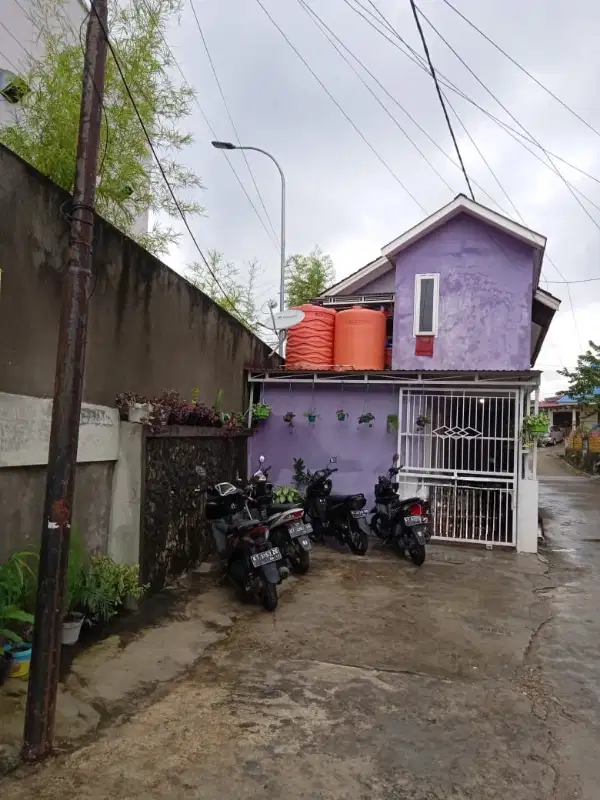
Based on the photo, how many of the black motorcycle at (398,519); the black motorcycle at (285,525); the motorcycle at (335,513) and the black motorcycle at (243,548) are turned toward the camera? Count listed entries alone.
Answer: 0

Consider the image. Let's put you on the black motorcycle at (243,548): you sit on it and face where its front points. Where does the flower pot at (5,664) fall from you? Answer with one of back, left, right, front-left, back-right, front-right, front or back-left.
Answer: left

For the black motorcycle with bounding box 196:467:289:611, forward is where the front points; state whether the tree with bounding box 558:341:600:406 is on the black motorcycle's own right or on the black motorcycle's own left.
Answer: on the black motorcycle's own right

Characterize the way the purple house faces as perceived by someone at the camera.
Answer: facing the viewer

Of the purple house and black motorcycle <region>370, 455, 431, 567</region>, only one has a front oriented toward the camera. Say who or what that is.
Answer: the purple house

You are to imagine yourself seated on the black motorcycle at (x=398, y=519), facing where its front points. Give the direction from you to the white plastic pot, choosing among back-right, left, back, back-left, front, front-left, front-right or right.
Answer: left

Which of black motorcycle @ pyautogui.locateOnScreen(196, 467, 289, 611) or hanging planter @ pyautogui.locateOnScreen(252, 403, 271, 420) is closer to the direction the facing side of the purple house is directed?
the black motorcycle

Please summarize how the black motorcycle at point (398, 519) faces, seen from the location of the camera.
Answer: facing away from the viewer and to the left of the viewer

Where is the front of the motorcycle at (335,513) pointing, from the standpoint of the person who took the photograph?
facing away from the viewer and to the left of the viewer

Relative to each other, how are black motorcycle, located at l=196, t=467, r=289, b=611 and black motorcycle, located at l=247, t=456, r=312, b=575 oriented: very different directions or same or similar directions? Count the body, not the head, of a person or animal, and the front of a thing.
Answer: same or similar directions

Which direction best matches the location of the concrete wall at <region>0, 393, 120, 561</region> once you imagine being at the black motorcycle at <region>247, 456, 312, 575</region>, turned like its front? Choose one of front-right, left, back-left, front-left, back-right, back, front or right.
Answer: left

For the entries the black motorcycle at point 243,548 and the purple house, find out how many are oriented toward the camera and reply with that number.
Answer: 1

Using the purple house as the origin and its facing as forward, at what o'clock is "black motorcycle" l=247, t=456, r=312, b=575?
The black motorcycle is roughly at 1 o'clock from the purple house.

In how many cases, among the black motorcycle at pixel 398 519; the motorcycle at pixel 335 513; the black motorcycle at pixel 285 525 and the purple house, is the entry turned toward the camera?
1

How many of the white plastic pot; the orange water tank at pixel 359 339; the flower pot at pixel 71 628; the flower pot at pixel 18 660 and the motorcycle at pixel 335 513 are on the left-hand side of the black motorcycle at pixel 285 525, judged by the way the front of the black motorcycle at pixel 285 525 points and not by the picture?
3

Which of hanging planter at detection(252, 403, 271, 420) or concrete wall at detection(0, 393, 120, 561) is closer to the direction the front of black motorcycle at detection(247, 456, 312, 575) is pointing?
the hanging planter

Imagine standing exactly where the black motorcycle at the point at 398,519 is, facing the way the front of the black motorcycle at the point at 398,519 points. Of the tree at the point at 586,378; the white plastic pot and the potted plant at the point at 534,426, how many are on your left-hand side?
1

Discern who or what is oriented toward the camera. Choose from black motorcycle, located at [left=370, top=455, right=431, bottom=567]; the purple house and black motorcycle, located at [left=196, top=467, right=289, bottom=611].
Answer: the purple house
